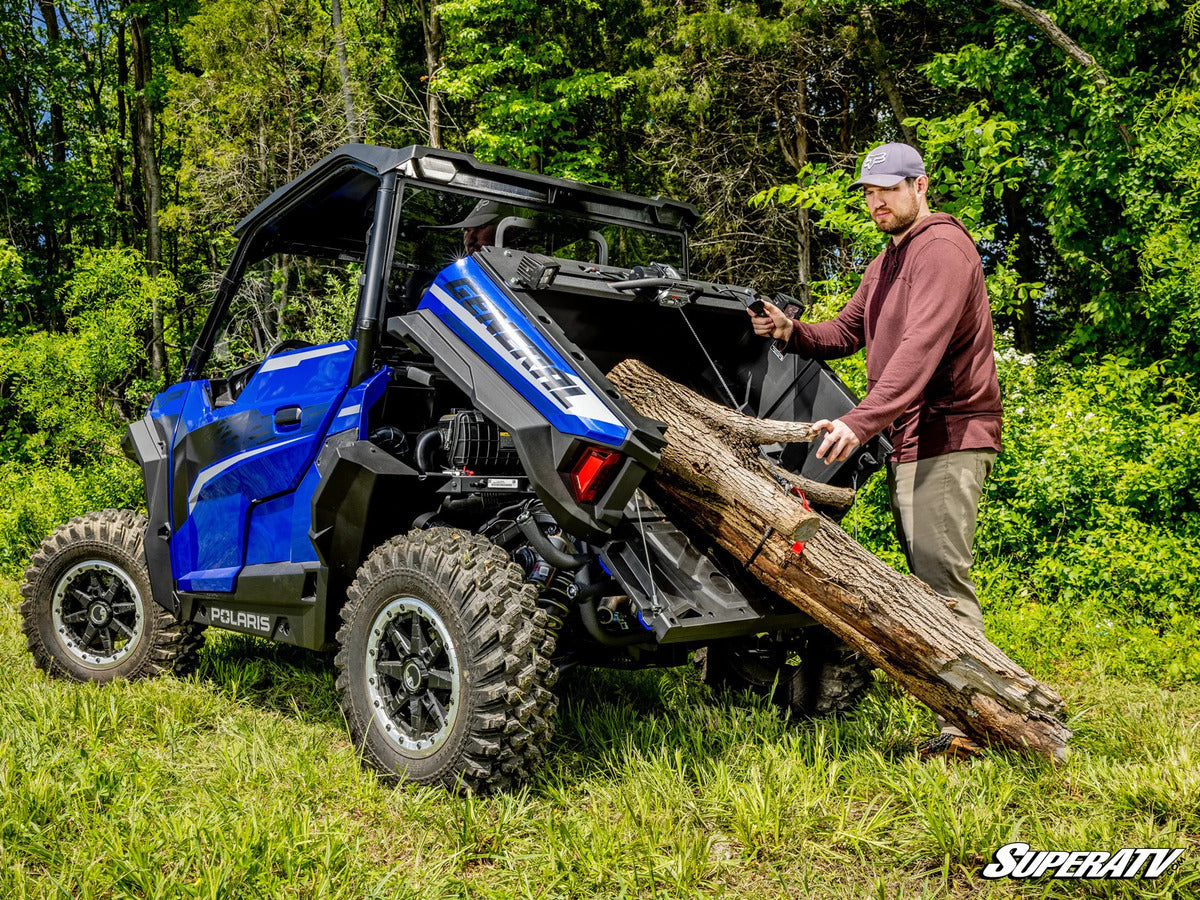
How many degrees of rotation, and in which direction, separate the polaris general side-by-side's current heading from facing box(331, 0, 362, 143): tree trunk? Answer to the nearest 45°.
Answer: approximately 45° to its right

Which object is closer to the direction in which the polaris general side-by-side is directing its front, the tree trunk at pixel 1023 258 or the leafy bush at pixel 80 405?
the leafy bush

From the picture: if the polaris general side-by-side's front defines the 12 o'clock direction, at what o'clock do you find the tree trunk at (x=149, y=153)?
The tree trunk is roughly at 1 o'clock from the polaris general side-by-side.

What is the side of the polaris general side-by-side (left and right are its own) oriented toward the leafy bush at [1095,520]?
right

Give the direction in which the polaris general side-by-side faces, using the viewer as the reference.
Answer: facing away from the viewer and to the left of the viewer

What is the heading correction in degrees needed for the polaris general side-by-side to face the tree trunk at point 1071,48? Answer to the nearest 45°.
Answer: approximately 90° to its right

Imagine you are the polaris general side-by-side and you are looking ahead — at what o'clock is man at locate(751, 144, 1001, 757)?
The man is roughly at 5 o'clock from the polaris general side-by-side.
